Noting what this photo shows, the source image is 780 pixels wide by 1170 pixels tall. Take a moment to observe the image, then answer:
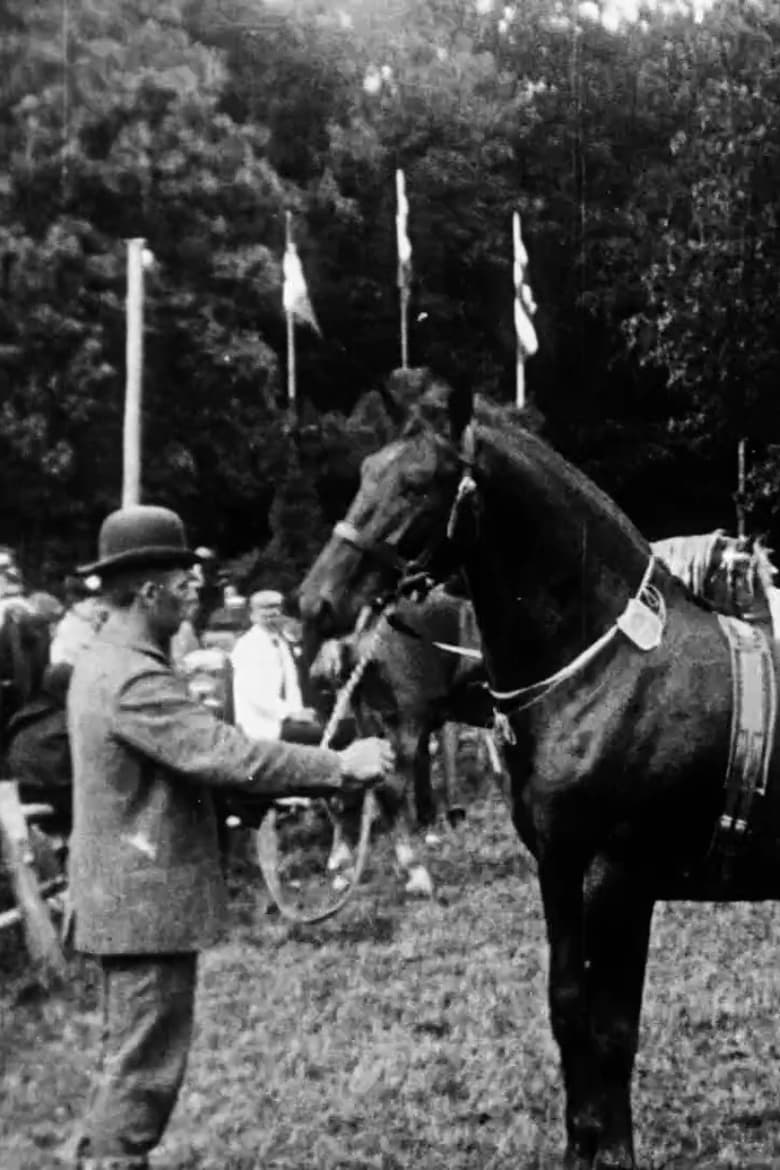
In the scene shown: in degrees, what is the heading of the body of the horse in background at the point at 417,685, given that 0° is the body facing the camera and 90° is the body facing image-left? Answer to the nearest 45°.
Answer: approximately 45°

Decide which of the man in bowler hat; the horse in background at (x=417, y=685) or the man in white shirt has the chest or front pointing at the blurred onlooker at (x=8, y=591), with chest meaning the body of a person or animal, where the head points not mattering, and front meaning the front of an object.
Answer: the horse in background

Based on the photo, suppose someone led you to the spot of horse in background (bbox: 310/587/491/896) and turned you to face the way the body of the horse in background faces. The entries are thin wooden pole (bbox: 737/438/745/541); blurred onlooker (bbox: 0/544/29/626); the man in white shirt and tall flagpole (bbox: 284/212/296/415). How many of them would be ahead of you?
2

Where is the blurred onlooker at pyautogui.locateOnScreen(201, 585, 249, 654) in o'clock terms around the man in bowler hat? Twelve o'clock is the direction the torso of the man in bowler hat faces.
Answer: The blurred onlooker is roughly at 9 o'clock from the man in bowler hat.

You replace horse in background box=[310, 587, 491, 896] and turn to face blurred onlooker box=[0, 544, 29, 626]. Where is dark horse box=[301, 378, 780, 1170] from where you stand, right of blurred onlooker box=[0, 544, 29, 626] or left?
left

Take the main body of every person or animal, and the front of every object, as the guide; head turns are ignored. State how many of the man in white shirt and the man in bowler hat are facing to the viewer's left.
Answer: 0

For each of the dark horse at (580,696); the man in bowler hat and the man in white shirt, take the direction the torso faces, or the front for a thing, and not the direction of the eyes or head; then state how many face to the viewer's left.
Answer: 1

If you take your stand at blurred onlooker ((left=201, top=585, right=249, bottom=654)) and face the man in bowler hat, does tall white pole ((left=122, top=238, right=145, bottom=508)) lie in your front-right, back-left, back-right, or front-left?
back-right

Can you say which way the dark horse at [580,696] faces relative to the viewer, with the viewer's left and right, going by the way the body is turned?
facing to the left of the viewer

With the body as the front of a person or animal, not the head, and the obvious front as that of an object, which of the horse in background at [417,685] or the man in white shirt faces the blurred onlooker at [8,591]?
the horse in background

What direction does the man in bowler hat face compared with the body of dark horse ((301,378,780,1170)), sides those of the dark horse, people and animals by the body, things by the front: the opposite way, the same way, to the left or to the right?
the opposite way

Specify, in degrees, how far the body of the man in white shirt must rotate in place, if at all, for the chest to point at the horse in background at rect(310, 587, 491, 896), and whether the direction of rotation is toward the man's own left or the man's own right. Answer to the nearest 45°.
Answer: approximately 90° to the man's own left

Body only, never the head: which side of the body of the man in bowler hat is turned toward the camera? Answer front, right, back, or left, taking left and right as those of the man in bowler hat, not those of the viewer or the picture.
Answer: right

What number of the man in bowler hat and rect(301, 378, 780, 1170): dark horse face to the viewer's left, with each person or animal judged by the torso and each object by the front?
1

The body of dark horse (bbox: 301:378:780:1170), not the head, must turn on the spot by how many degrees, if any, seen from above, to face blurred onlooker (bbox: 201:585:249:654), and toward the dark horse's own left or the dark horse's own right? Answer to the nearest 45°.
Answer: approximately 90° to the dark horse's own right

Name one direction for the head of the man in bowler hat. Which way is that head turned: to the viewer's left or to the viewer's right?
to the viewer's right
